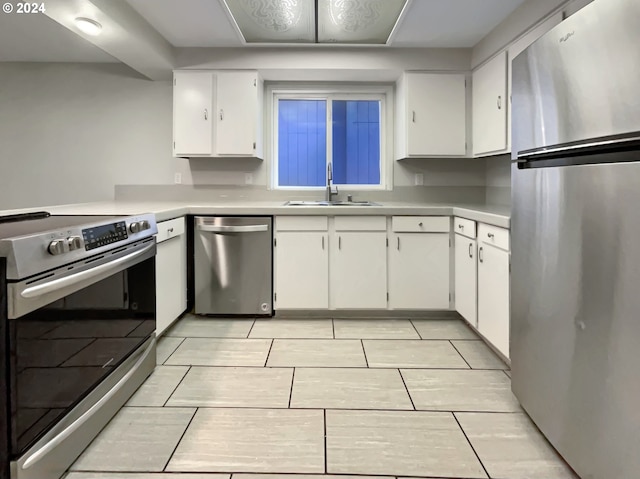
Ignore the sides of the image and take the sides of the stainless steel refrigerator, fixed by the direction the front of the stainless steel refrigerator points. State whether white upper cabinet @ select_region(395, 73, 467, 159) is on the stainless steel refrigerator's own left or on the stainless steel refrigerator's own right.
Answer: on the stainless steel refrigerator's own right

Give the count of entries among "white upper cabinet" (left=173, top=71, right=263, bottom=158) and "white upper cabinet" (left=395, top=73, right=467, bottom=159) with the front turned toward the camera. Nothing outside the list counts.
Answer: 2

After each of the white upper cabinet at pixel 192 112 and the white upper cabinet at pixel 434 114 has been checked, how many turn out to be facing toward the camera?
2

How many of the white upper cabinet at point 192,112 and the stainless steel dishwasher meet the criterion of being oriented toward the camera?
2

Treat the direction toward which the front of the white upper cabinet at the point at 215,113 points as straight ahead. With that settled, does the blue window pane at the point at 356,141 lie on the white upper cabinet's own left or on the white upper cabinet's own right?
on the white upper cabinet's own left

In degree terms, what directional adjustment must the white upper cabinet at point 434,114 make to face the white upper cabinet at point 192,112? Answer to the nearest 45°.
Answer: approximately 90° to its right
